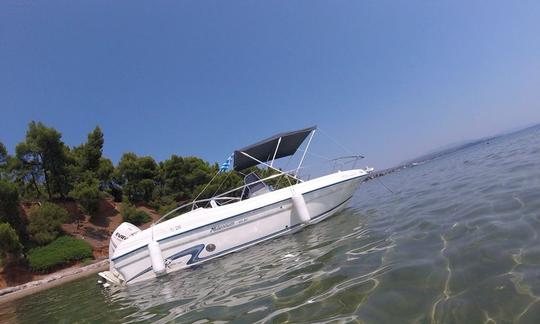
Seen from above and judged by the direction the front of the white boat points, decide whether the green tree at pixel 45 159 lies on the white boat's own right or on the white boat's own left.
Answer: on the white boat's own left

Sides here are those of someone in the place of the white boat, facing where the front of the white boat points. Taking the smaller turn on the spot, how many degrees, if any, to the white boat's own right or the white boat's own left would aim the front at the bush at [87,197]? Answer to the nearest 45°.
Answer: approximately 135° to the white boat's own left

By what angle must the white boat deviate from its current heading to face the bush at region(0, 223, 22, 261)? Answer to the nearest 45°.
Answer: approximately 135° to its left

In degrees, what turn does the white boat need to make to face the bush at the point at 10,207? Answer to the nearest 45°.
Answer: approximately 135° to its left

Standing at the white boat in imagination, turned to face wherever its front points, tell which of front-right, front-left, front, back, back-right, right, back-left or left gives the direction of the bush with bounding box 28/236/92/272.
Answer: back-left

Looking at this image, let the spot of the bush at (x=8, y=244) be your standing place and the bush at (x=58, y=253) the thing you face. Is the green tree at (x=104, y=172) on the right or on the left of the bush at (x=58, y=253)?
left

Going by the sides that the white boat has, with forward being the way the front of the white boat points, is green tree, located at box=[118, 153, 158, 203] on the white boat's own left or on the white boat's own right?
on the white boat's own left

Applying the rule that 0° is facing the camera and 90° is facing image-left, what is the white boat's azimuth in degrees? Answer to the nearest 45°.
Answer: approximately 270°

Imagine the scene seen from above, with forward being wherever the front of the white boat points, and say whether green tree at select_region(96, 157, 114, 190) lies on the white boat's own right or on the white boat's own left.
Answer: on the white boat's own left
